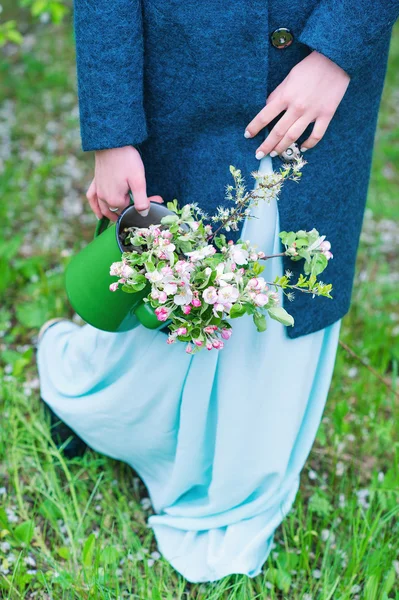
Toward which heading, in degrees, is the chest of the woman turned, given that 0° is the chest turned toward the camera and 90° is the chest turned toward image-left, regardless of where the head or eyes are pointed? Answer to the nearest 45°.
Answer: approximately 0°
